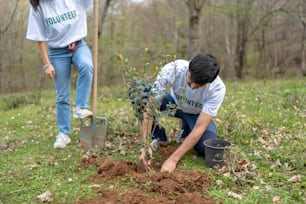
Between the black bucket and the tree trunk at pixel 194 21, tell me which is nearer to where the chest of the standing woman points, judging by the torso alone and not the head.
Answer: the black bucket

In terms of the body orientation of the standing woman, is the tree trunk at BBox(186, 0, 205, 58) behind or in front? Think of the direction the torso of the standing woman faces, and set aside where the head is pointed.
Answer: behind

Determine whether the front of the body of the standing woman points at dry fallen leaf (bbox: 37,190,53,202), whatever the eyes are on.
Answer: yes

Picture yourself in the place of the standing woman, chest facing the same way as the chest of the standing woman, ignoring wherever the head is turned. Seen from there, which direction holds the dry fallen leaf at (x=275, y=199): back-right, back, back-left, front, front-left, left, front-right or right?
front-left

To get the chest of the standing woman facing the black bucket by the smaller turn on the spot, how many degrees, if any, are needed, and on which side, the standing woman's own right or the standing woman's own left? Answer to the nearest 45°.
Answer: approximately 45° to the standing woman's own left

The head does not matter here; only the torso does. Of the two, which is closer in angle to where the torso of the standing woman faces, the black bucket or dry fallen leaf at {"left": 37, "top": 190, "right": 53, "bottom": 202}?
the dry fallen leaf

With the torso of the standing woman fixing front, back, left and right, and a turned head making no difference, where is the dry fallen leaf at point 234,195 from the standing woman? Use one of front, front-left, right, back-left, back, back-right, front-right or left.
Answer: front-left

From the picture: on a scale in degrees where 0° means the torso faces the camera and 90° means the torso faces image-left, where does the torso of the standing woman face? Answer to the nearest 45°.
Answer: approximately 0°
